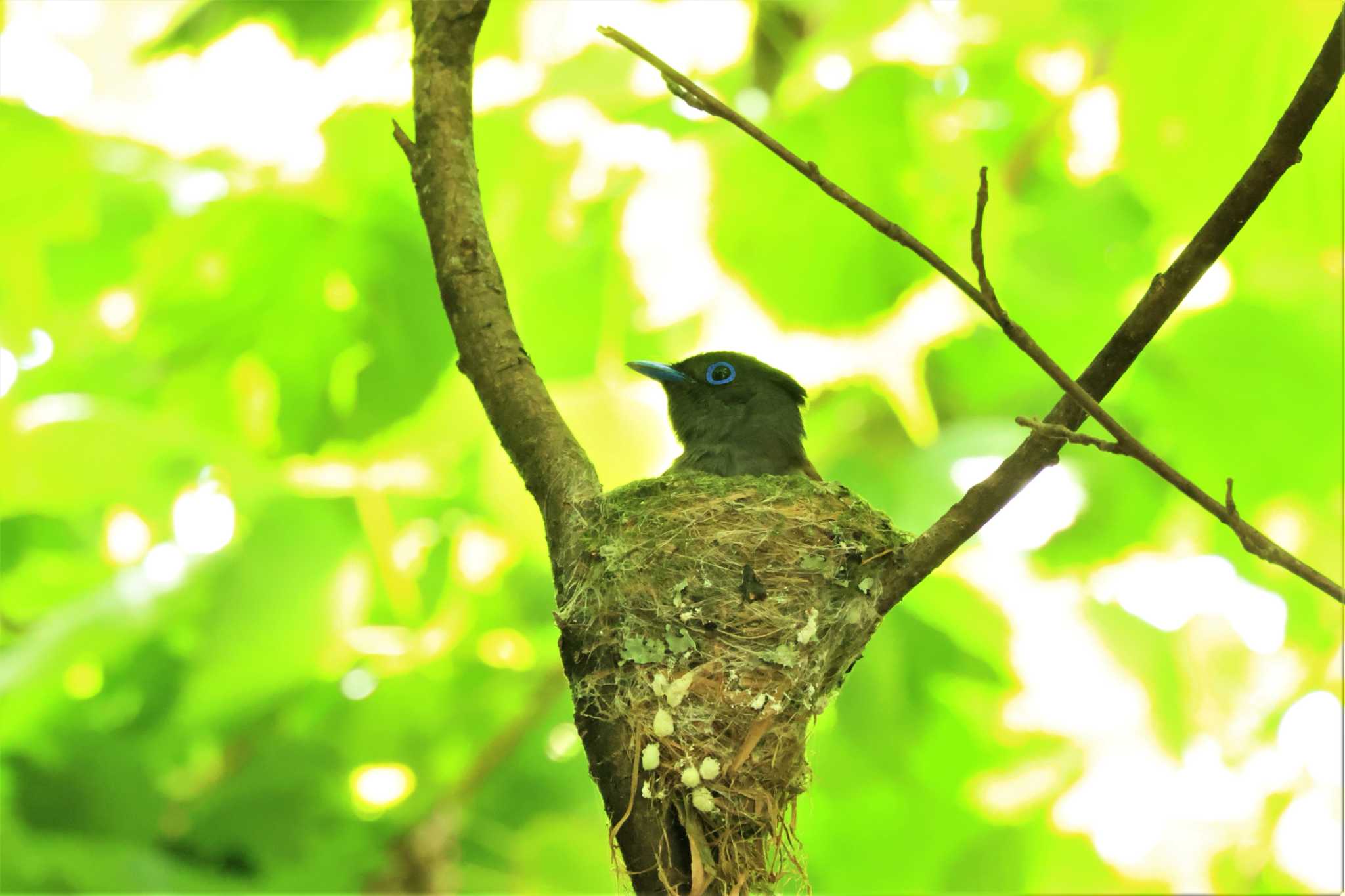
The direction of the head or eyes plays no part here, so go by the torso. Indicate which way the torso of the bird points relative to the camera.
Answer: to the viewer's left

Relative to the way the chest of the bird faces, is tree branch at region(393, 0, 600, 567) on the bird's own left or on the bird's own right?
on the bird's own right

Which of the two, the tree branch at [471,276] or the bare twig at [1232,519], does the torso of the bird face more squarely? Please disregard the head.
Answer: the tree branch
